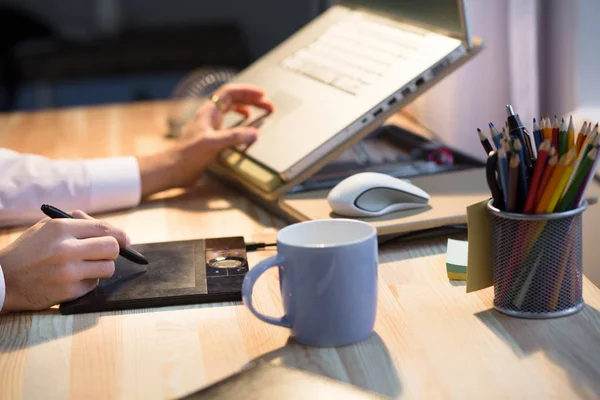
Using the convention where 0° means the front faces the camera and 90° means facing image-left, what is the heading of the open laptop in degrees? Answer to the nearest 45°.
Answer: approximately 45°

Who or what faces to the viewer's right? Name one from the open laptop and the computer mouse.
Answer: the computer mouse

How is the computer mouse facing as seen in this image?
to the viewer's right

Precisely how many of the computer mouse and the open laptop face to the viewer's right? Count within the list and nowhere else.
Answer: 1
